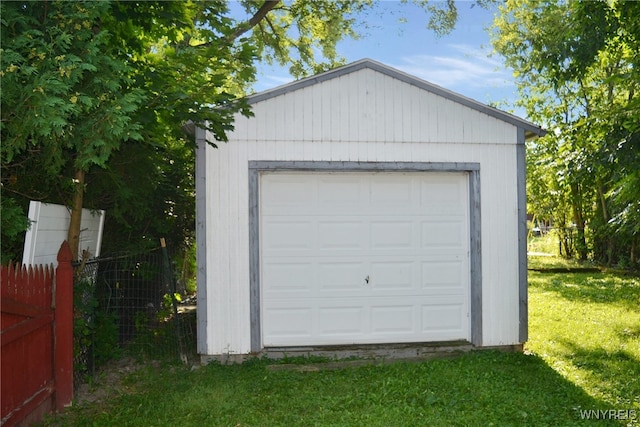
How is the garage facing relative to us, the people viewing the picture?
facing the viewer

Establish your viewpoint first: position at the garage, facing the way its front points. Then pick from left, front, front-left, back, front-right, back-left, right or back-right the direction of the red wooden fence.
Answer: front-right

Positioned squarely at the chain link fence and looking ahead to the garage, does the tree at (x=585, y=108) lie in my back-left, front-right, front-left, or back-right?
front-left

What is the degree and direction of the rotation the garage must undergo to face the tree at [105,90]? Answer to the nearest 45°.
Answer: approximately 45° to its right

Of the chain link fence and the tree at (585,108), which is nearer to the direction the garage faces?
the chain link fence

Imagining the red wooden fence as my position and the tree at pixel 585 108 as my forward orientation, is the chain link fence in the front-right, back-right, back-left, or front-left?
front-left

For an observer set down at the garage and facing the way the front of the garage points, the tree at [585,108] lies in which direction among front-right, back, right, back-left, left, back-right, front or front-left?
back-left

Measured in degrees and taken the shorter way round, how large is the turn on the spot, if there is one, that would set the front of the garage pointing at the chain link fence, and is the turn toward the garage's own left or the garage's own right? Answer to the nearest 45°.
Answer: approximately 90° to the garage's own right
